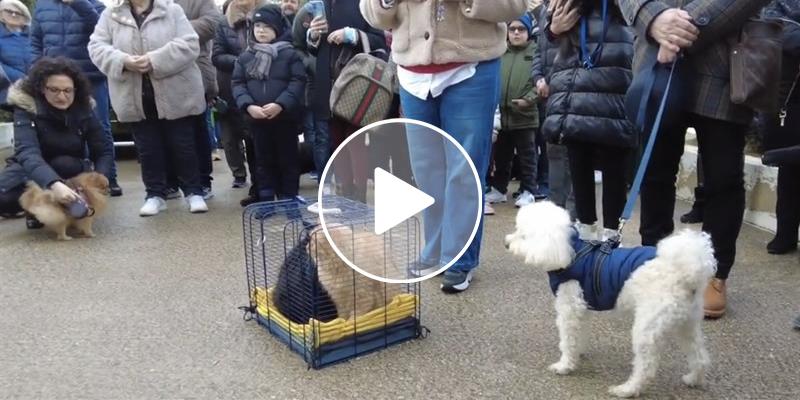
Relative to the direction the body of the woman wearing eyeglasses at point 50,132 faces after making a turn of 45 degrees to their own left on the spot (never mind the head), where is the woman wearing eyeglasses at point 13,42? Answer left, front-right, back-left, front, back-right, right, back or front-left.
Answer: back-left

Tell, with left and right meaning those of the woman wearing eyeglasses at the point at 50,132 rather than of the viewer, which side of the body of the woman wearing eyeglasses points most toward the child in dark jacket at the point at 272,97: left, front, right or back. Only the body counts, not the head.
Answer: left
